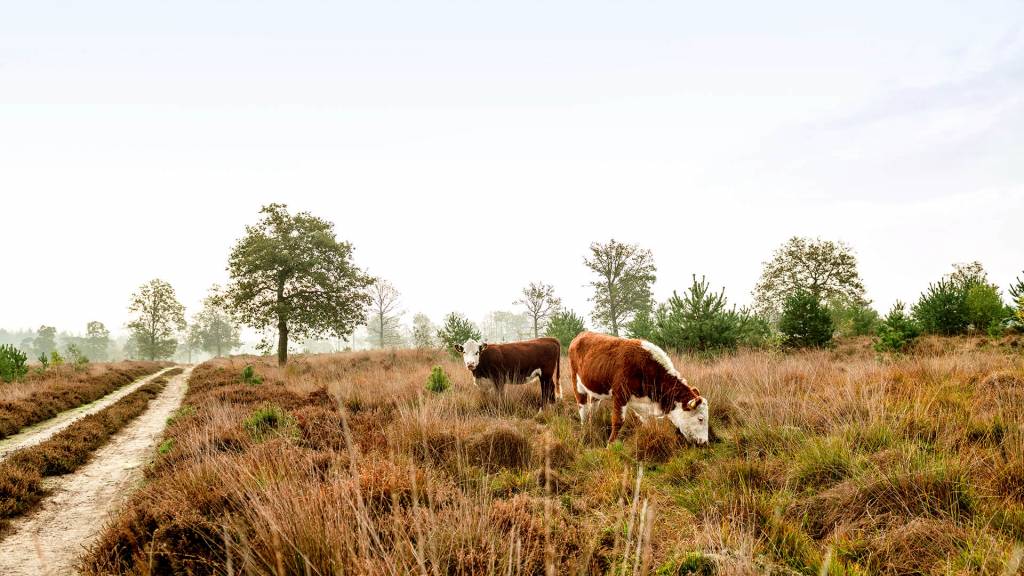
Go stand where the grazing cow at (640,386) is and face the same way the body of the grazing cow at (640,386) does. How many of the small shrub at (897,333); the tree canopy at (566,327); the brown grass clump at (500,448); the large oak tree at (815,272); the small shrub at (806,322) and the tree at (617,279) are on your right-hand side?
1

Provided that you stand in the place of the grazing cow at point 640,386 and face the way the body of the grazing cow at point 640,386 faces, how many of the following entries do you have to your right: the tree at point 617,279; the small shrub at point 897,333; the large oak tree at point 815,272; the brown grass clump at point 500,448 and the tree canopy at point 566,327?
1

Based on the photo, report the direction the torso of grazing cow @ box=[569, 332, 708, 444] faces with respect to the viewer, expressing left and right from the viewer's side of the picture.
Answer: facing the viewer and to the right of the viewer

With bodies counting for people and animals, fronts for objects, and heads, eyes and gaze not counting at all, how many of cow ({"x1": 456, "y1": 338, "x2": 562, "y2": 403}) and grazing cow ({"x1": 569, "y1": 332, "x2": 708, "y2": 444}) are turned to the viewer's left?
1

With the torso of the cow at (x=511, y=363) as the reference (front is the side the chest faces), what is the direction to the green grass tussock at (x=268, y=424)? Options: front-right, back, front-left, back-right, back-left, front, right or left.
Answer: front-left

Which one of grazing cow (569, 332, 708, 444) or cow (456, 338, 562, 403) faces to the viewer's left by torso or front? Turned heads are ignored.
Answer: cow (456, 338, 562, 403)

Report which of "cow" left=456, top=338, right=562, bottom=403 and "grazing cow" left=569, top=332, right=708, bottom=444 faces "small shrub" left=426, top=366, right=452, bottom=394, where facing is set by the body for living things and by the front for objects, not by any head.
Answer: "cow" left=456, top=338, right=562, bottom=403

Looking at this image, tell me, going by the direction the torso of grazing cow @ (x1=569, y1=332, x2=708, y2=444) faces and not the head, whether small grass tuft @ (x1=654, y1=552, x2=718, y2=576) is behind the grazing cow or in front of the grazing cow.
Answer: in front

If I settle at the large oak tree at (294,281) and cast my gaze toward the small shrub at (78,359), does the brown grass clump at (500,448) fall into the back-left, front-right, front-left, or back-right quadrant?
back-left

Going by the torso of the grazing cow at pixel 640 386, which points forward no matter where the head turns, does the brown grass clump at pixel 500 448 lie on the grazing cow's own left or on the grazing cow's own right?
on the grazing cow's own right

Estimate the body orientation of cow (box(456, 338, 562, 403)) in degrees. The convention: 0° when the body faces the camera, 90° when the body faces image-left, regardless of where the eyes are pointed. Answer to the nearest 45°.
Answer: approximately 90°
